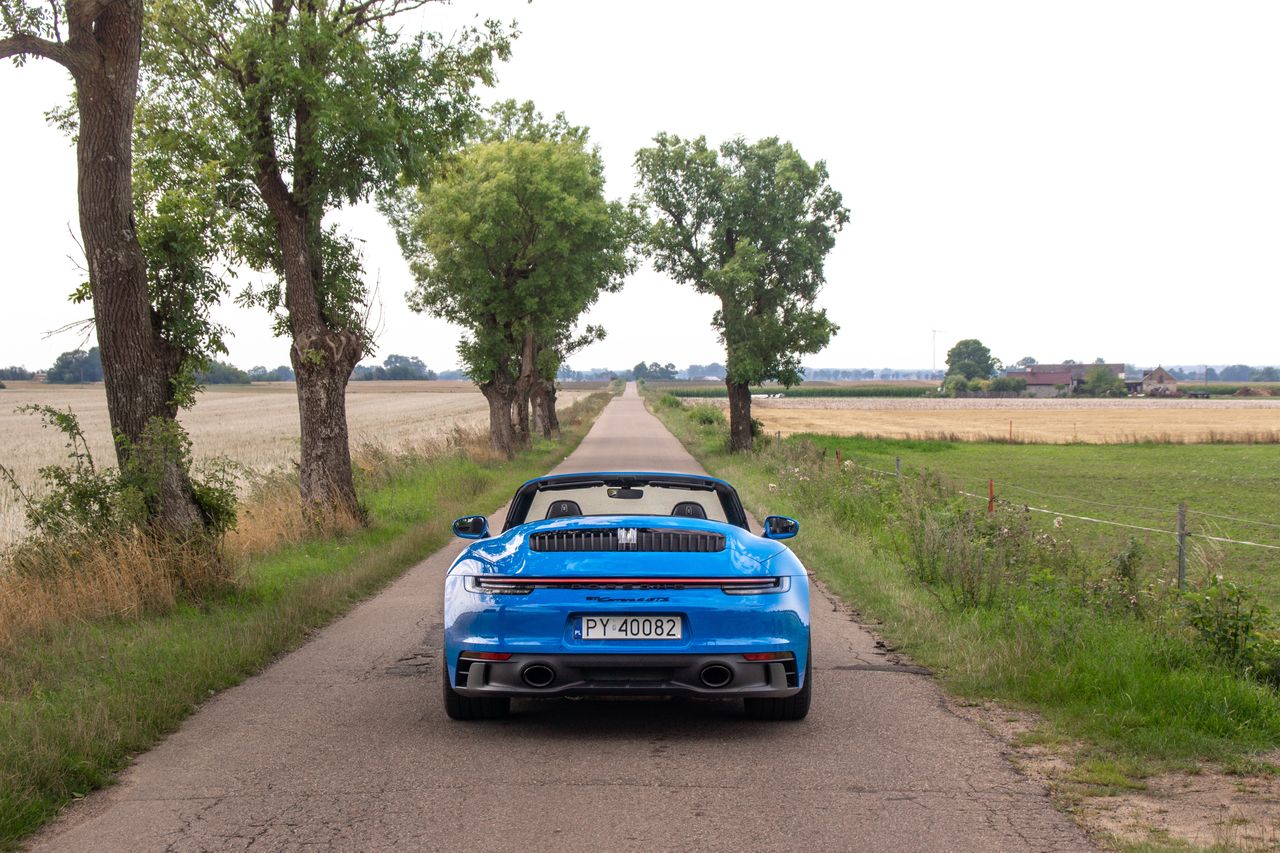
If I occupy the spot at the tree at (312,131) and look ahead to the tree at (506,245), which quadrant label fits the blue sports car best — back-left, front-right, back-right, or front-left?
back-right

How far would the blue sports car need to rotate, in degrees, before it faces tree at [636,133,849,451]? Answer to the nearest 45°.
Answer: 0° — it already faces it

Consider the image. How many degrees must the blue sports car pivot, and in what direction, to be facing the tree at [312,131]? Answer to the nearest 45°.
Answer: approximately 45° to its left

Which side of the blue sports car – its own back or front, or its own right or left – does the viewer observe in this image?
back

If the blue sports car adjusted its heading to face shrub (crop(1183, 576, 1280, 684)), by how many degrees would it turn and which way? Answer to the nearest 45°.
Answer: approximately 90° to its right

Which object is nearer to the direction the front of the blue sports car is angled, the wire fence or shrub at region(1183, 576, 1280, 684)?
the wire fence

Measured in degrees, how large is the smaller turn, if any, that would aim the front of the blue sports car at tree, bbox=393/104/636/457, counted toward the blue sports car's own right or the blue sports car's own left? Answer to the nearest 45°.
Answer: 0° — it already faces it
